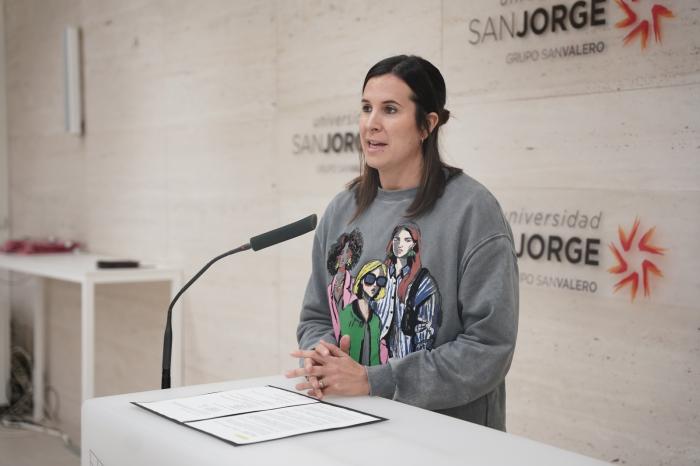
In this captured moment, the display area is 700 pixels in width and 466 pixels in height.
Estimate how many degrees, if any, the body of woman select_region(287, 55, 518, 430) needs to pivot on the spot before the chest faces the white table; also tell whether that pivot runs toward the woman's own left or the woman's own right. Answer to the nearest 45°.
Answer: approximately 90° to the woman's own right

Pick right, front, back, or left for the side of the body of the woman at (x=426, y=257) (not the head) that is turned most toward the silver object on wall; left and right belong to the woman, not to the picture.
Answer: right

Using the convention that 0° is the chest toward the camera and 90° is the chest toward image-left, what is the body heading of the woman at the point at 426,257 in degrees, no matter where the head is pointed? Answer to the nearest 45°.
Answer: approximately 45°

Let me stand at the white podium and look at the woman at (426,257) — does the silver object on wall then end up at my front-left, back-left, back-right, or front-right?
front-left

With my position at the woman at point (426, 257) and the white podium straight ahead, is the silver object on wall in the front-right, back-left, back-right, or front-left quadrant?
back-right

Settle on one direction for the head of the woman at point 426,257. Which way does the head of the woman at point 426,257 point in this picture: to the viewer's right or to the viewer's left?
to the viewer's left
